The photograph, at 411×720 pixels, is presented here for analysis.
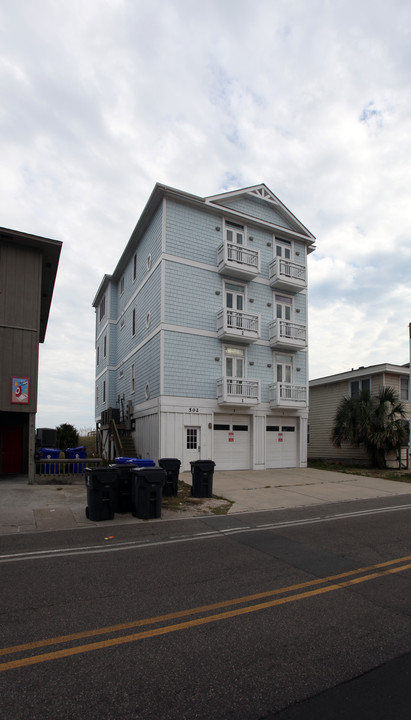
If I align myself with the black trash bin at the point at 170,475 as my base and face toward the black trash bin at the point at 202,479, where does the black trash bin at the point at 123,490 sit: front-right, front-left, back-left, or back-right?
back-right

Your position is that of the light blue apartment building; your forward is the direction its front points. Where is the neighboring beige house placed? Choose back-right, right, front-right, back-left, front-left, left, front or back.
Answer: left

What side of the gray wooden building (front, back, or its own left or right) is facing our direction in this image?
front

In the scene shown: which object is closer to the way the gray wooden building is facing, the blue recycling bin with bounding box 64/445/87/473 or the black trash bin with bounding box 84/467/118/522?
the black trash bin

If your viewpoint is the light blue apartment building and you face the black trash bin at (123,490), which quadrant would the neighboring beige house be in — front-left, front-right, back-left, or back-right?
back-left

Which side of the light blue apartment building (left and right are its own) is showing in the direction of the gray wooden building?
right

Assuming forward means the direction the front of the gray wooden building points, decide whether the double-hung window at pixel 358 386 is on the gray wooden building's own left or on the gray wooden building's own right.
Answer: on the gray wooden building's own left

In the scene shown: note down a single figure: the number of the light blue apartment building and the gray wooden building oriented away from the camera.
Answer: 0

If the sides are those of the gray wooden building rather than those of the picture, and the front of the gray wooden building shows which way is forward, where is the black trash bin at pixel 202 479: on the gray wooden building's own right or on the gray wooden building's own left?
on the gray wooden building's own left

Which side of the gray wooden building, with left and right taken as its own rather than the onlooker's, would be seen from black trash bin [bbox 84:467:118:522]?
front

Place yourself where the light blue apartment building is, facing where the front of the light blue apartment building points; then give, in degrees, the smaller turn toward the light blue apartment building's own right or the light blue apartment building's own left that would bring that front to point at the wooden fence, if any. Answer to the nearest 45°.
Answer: approximately 90° to the light blue apartment building's own right

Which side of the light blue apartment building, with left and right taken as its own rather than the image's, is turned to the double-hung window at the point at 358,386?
left

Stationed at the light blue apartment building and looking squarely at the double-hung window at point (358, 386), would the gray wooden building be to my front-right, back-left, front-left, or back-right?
back-right

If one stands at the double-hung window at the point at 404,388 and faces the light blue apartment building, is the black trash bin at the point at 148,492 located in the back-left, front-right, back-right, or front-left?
front-left
